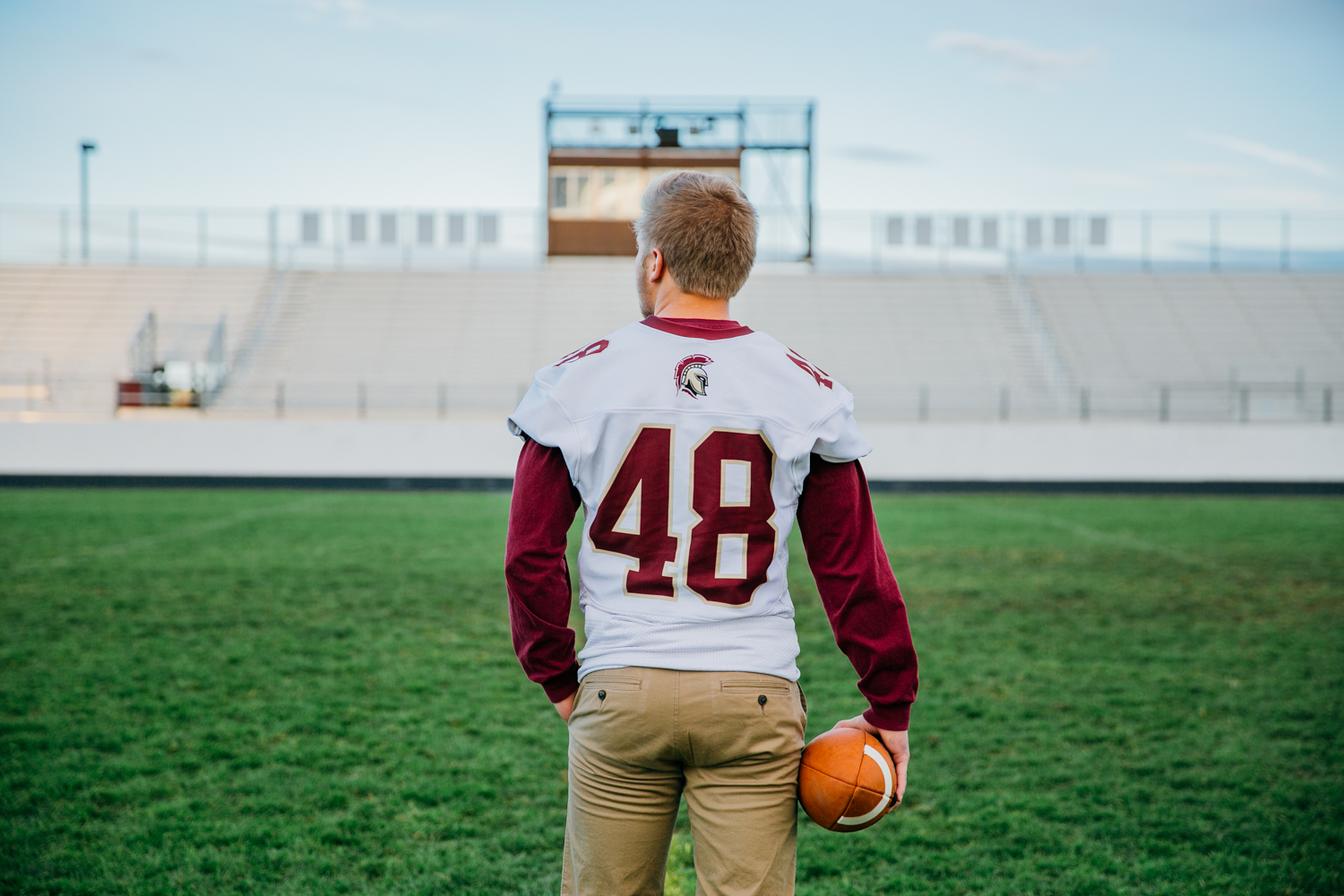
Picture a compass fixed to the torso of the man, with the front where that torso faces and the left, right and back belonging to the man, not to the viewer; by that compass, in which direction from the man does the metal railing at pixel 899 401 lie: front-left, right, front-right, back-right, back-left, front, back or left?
front

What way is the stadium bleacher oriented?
toward the camera

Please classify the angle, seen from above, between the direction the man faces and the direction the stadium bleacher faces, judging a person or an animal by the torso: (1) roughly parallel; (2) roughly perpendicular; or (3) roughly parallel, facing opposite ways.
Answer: roughly parallel, facing opposite ways

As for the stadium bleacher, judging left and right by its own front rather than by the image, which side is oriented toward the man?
front

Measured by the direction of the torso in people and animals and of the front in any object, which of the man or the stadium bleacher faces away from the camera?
the man

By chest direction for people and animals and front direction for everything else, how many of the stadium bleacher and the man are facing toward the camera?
1

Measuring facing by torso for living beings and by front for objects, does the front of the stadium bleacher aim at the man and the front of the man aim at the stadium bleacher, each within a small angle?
yes

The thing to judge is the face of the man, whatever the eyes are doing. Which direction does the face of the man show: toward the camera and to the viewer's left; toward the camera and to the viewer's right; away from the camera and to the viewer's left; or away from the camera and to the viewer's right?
away from the camera and to the viewer's left

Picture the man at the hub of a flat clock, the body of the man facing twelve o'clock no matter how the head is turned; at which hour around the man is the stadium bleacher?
The stadium bleacher is roughly at 12 o'clock from the man.

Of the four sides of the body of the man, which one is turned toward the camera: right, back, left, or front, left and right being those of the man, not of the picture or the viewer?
back
